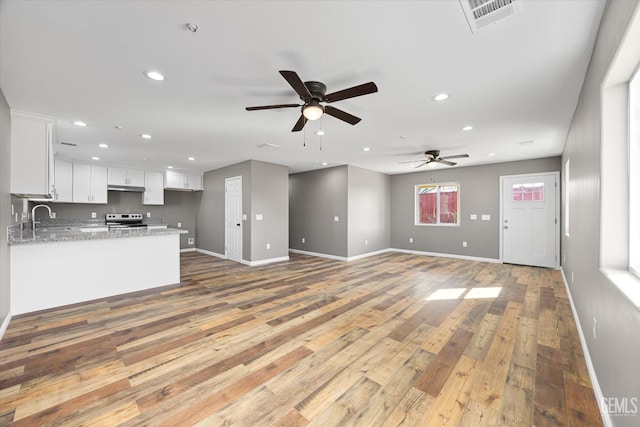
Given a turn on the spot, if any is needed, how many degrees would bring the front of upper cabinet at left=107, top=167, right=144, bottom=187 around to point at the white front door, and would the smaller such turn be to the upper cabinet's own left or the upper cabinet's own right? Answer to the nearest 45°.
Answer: approximately 45° to the upper cabinet's own left

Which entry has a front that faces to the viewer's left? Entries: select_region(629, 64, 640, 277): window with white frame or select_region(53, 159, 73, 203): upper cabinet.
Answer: the window with white frame

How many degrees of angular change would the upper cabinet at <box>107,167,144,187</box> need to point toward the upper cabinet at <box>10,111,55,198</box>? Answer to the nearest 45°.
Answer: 0° — it already faces it

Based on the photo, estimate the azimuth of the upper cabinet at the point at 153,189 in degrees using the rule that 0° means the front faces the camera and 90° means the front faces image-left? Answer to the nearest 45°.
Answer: approximately 0°

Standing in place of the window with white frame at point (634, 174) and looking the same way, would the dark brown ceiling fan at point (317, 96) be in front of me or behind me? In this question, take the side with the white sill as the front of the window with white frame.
in front

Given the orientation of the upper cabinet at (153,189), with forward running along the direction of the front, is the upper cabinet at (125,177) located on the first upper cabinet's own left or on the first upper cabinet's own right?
on the first upper cabinet's own right

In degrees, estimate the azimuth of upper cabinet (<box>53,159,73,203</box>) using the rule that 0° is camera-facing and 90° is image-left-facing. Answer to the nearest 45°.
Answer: approximately 315°

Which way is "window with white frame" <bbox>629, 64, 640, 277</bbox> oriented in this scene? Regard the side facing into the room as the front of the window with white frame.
to the viewer's left

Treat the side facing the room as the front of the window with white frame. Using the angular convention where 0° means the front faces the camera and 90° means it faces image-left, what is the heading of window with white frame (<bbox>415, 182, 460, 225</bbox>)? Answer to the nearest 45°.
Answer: approximately 0°
